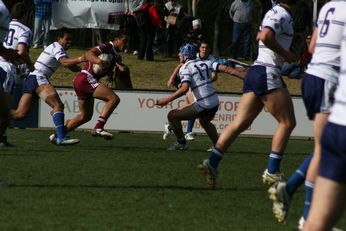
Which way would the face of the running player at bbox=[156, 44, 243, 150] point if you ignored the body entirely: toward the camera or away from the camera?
away from the camera

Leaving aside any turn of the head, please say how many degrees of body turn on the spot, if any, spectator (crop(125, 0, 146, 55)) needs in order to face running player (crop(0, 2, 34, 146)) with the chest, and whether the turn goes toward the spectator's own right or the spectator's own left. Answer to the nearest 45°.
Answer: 0° — they already face them

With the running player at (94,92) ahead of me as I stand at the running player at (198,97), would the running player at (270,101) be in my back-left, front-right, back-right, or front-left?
back-left

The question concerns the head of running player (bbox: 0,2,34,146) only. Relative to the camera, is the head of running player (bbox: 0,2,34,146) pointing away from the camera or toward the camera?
away from the camera

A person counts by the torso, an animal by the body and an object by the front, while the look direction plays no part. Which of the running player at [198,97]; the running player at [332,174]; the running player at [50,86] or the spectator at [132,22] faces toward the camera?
the spectator

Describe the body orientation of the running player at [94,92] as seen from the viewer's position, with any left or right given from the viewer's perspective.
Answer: facing to the right of the viewer

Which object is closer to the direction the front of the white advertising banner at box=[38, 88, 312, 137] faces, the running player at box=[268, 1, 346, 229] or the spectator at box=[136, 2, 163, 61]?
the running player

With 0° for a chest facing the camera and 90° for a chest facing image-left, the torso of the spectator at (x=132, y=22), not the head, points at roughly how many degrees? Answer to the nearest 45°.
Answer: approximately 0°

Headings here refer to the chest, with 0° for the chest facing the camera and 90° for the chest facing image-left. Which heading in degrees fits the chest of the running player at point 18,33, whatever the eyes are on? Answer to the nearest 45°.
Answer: approximately 225°

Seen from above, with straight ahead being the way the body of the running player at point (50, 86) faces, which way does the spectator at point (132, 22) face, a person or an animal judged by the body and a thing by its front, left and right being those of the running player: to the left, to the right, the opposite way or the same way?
to the right
